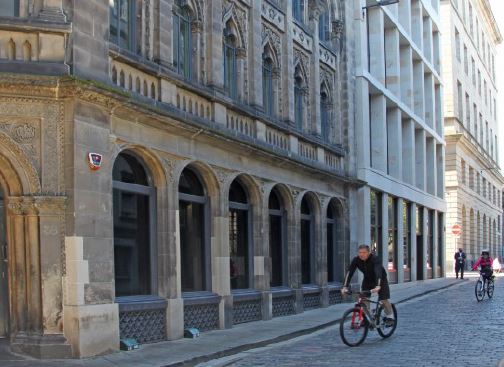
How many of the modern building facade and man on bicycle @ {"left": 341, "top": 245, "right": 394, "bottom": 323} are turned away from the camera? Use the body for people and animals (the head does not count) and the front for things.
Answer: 0

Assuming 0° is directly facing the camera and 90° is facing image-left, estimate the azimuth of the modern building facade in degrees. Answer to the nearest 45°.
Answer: approximately 315°

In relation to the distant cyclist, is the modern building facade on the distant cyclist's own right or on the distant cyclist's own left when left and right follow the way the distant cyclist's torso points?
on the distant cyclist's own right

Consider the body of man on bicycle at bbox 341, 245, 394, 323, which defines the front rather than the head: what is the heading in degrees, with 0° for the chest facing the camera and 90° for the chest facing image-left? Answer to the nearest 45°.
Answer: approximately 45°

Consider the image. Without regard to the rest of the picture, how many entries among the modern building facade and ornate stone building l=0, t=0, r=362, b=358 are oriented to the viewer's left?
0

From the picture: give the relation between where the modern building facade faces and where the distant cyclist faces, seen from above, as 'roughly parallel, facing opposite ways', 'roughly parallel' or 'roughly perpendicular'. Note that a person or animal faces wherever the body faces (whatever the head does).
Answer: roughly perpendicular

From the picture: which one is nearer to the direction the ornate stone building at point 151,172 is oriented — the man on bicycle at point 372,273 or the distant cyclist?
the man on bicycle

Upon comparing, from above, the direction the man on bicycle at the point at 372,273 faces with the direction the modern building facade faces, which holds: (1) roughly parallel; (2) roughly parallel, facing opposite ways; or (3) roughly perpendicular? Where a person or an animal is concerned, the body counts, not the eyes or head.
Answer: roughly perpendicular

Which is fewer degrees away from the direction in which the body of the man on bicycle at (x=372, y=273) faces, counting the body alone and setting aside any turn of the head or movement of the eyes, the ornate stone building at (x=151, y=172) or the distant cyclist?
the ornate stone building

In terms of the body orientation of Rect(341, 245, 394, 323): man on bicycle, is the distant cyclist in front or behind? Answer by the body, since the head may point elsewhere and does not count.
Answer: behind

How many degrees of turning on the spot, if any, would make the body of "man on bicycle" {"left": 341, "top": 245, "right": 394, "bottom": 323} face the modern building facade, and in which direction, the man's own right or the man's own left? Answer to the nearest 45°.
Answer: approximately 135° to the man's own right

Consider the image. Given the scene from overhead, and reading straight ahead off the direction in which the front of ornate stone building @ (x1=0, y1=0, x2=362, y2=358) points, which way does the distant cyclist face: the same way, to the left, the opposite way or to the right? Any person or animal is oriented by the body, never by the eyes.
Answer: to the right

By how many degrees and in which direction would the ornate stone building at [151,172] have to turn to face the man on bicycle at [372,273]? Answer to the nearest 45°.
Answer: approximately 45° to its left

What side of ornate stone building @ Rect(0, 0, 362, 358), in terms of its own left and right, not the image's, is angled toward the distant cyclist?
left

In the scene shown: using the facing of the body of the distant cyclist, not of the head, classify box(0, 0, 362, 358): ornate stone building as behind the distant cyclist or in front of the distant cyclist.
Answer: in front
